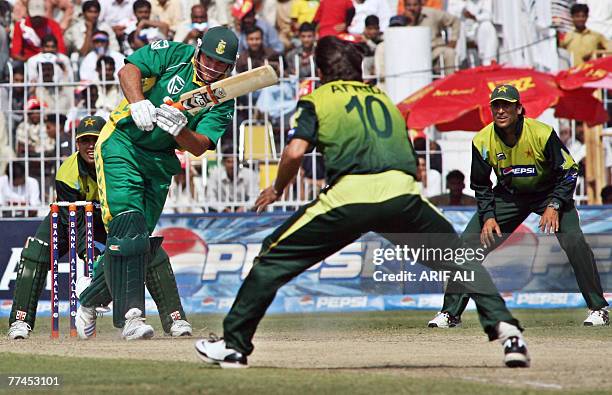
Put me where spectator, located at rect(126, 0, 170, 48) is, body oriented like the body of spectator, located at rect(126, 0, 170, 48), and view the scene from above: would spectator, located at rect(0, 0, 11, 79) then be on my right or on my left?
on my right

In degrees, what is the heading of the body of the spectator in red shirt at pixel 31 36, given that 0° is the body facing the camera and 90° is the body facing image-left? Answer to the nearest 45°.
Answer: approximately 0°

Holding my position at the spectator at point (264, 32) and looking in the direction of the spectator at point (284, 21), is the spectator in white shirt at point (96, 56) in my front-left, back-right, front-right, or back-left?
back-left

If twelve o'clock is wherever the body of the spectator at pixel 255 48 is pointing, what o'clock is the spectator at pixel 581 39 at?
the spectator at pixel 581 39 is roughly at 9 o'clock from the spectator at pixel 255 48.
